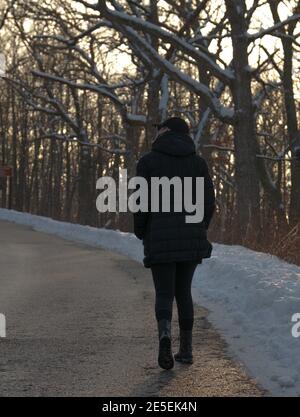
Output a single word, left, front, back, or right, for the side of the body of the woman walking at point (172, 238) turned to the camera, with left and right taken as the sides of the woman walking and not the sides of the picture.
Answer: back
